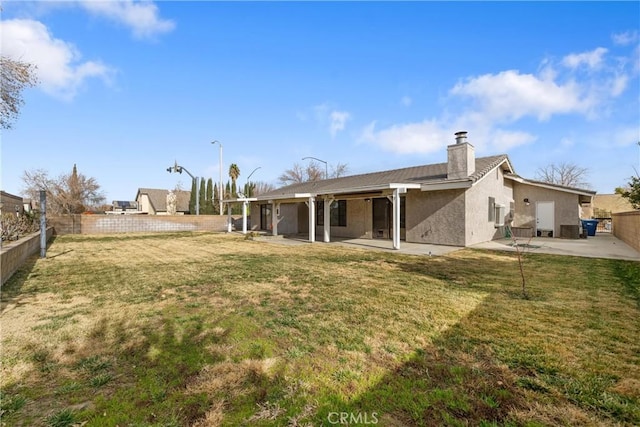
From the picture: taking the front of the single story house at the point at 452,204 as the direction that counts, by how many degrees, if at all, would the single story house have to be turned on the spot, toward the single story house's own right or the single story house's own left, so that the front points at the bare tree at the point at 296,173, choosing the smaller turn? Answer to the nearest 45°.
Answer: approximately 90° to the single story house's own left

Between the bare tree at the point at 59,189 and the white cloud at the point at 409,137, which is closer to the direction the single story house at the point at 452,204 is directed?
the white cloud

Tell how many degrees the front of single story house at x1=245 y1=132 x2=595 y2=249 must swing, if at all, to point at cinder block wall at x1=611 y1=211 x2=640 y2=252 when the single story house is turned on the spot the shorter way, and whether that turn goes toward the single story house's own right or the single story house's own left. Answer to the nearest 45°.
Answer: approximately 45° to the single story house's own right

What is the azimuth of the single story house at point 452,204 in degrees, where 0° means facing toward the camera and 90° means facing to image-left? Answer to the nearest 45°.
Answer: approximately 225°

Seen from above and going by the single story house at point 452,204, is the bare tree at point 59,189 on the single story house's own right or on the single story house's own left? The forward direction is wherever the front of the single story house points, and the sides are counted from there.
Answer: on the single story house's own left

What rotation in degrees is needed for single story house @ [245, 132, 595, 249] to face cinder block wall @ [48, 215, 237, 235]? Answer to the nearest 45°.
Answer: approximately 135° to its left
